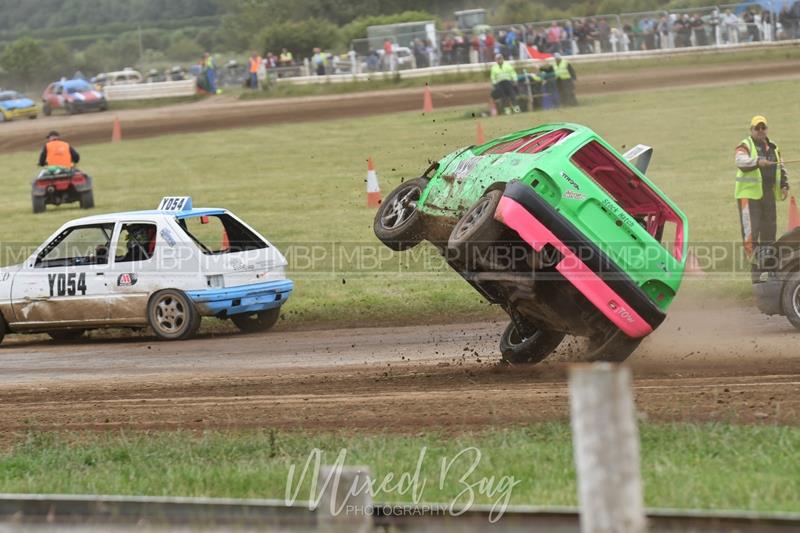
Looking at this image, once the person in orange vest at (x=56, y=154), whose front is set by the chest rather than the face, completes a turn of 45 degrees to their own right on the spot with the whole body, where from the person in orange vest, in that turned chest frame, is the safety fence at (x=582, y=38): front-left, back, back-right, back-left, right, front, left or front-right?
front

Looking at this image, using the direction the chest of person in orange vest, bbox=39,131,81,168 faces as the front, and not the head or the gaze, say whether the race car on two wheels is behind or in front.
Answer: behind

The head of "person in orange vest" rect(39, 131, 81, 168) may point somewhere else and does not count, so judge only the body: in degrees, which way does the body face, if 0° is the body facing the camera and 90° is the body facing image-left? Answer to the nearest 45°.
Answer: approximately 180°

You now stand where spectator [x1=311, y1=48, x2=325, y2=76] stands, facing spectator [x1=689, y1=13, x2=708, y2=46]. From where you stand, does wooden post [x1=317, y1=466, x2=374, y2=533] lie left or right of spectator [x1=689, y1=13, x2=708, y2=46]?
right

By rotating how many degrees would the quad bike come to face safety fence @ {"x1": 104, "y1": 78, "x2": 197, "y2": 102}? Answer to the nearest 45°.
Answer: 0° — it already faces it

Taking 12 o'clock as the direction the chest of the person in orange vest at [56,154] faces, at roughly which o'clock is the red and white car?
The red and white car is roughly at 12 o'clock from the person in orange vest.

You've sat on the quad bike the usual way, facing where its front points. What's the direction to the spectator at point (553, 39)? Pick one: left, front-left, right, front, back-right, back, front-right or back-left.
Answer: front-right

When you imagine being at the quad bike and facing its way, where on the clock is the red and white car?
The red and white car is roughly at 12 o'clock from the quad bike.

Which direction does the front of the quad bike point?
away from the camera
